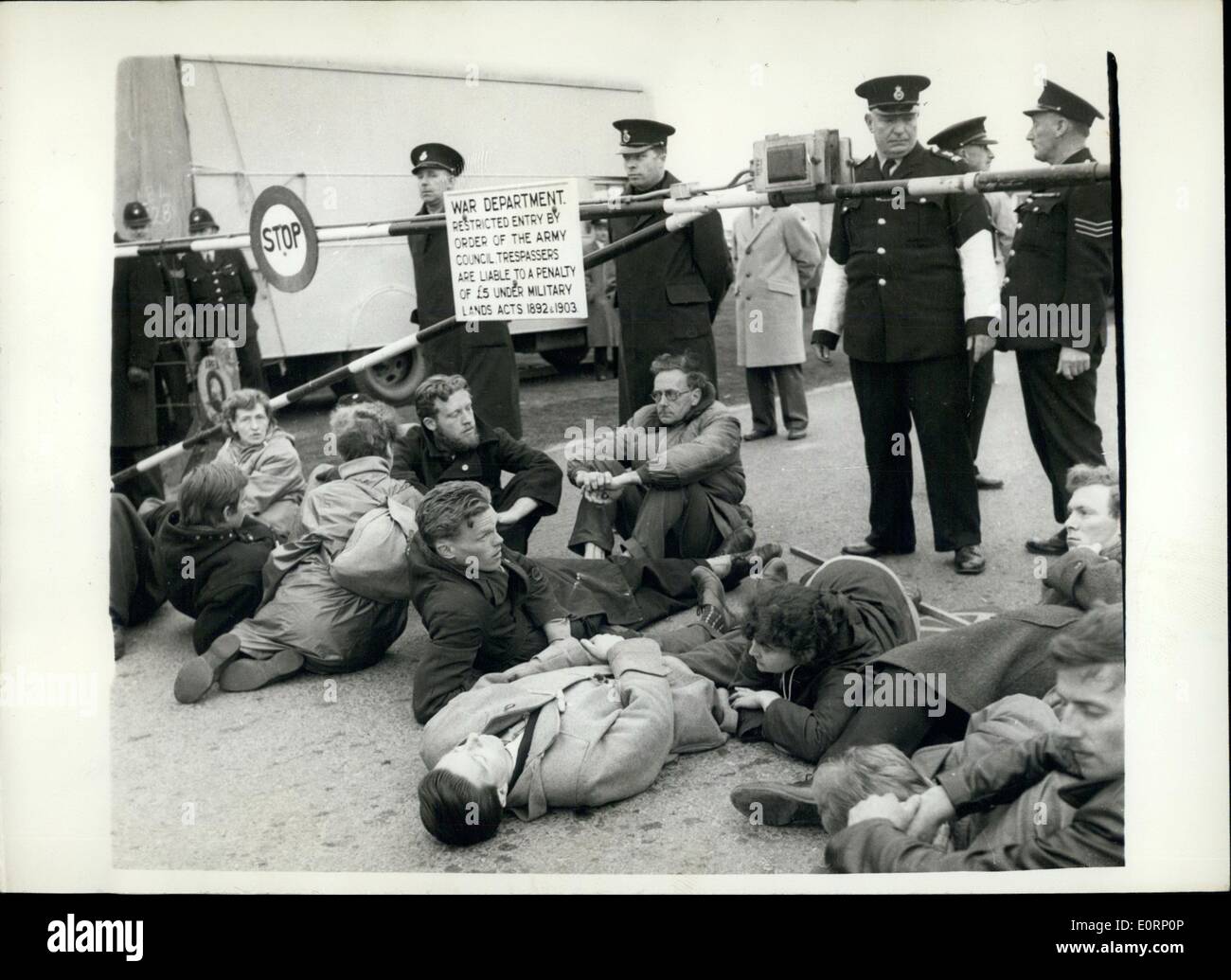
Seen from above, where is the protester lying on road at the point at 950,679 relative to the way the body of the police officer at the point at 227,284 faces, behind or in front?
in front

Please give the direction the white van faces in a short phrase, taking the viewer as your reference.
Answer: facing away from the viewer and to the right of the viewer

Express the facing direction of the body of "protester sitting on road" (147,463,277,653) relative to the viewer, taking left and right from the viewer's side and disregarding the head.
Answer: facing away from the viewer and to the right of the viewer

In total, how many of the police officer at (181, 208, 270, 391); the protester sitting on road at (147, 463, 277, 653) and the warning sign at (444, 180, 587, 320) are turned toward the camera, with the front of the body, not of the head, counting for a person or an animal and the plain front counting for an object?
2
